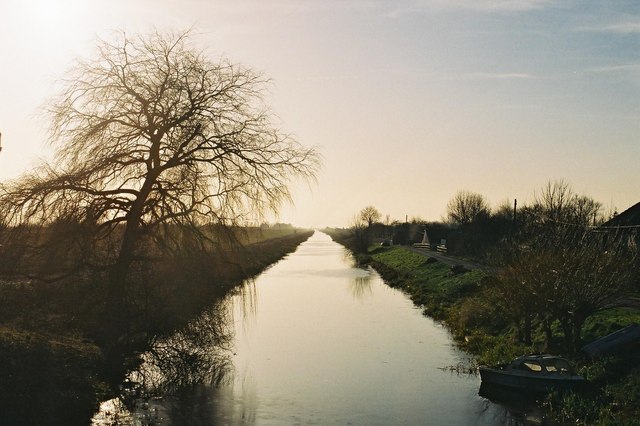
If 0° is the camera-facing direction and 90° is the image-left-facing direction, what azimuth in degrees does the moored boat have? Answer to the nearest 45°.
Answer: approximately 90°
